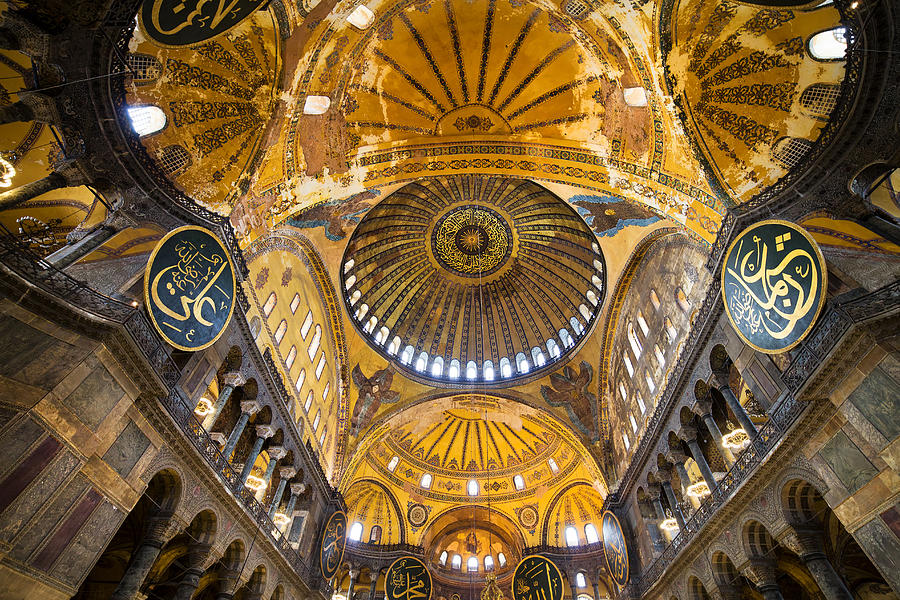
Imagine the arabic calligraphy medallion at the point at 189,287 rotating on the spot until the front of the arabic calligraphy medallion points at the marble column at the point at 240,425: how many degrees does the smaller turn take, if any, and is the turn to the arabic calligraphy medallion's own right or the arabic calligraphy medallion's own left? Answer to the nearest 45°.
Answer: approximately 90° to the arabic calligraphy medallion's own left

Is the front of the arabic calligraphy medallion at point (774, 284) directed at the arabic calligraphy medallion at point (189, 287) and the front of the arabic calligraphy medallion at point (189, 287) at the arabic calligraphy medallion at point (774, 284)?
yes

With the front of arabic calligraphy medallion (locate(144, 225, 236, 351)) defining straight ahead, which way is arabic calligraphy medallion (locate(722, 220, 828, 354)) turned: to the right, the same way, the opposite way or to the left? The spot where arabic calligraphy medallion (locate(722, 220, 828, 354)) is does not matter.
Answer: the opposite way

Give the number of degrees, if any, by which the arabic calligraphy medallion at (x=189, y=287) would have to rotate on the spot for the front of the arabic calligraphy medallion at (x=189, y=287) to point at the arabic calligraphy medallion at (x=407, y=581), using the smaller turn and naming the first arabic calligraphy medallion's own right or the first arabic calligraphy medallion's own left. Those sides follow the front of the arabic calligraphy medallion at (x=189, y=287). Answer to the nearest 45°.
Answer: approximately 90° to the first arabic calligraphy medallion's own left

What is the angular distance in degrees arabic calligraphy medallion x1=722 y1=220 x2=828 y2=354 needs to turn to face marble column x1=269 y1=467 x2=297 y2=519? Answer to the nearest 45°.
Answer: approximately 45° to its right

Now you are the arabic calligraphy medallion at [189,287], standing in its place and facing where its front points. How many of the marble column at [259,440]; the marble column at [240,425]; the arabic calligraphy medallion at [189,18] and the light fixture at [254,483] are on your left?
3

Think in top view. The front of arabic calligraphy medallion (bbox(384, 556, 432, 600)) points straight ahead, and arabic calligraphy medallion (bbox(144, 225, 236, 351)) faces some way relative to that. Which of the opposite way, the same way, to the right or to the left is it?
to the left

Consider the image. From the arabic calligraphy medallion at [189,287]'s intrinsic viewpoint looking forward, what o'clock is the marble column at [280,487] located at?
The marble column is roughly at 9 o'clock from the arabic calligraphy medallion.

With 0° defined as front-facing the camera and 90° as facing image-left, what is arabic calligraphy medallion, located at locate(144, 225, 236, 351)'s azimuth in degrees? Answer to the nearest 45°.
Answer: approximately 315°

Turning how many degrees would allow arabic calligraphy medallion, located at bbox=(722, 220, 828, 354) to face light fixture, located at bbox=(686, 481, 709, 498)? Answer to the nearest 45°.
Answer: approximately 90° to its right

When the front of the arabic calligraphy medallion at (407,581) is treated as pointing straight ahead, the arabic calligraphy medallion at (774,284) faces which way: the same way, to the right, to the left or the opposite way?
to the right

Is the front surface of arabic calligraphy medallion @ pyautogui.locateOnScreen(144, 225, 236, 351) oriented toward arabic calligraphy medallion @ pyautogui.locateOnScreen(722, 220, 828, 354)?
yes
